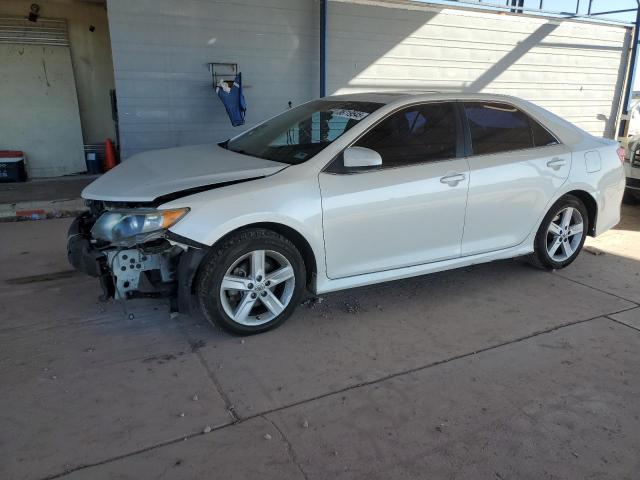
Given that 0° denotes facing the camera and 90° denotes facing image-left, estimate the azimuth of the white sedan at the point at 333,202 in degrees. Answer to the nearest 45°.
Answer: approximately 45°

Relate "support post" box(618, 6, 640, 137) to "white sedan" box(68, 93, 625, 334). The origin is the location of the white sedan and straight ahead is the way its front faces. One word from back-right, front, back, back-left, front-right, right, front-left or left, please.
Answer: back

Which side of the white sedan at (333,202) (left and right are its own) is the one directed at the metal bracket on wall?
right

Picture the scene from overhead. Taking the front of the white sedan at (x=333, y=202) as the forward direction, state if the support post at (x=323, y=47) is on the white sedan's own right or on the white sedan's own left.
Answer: on the white sedan's own right
